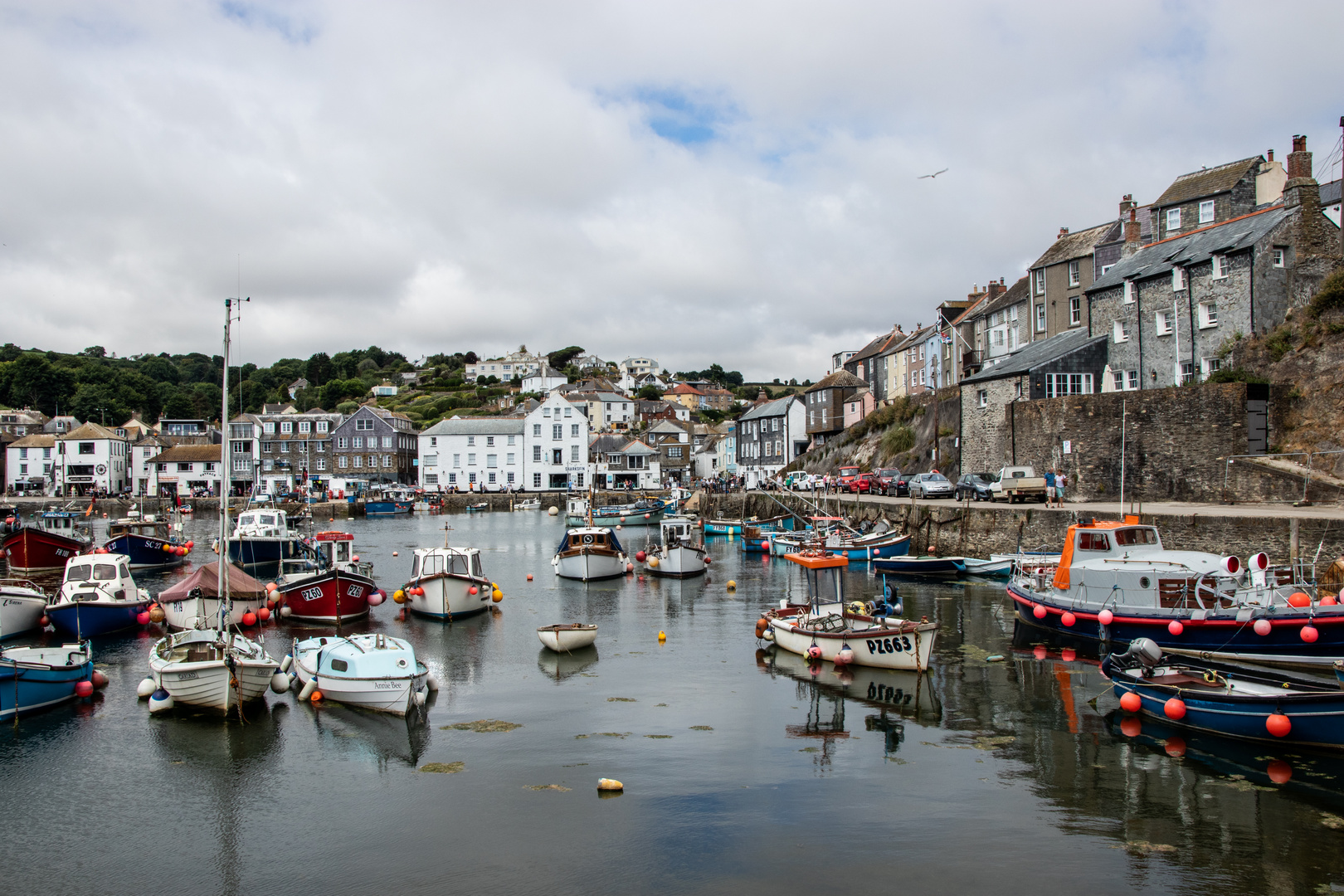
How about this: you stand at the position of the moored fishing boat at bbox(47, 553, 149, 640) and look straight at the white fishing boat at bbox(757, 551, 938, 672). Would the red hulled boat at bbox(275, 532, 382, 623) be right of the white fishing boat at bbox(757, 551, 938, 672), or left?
left

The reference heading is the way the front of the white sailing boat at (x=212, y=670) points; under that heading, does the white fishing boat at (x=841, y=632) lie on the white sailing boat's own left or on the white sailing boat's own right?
on the white sailing boat's own left

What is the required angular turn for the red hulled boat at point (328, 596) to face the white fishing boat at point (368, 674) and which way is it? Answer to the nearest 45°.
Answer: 0° — it already faces it

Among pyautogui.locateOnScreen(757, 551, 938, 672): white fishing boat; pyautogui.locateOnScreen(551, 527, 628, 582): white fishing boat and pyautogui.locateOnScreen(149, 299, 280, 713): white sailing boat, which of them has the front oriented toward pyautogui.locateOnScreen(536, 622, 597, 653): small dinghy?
pyautogui.locateOnScreen(551, 527, 628, 582): white fishing boat

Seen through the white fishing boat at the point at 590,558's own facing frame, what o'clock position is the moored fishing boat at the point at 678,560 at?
The moored fishing boat is roughly at 9 o'clock from the white fishing boat.

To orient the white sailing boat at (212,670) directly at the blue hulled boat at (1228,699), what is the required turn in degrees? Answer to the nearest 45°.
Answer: approximately 45° to its left

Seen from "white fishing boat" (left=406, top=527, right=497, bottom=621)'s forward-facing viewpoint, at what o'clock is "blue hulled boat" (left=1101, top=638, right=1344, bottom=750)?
The blue hulled boat is roughly at 11 o'clock from the white fishing boat.
